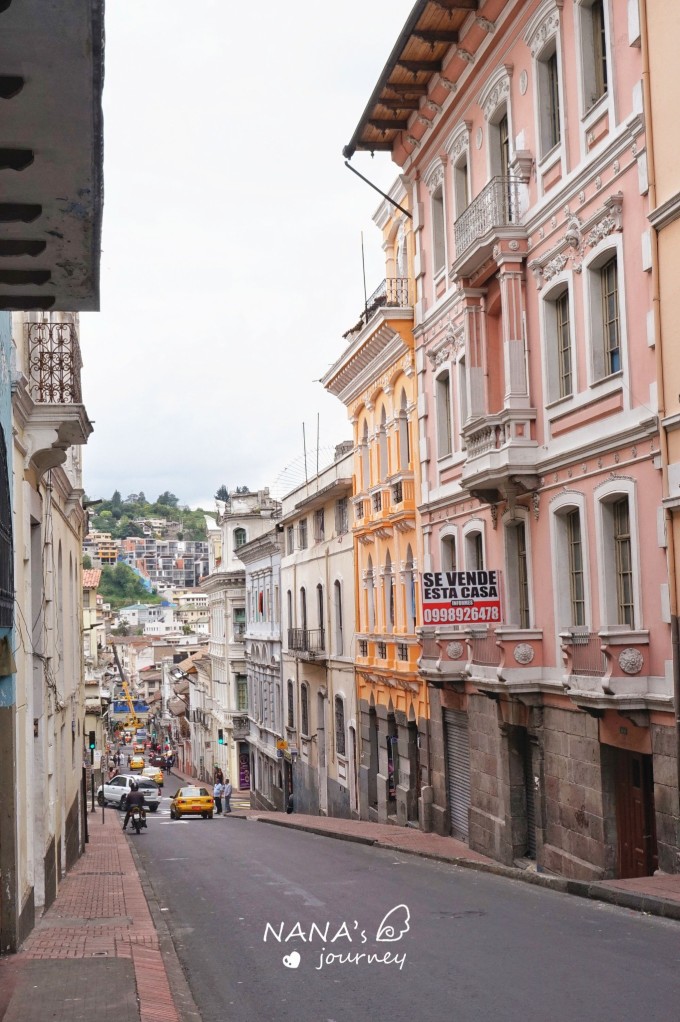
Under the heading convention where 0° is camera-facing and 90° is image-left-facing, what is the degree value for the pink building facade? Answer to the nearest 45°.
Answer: approximately 45°

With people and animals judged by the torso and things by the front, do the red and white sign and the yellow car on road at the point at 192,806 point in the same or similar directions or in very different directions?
very different directions

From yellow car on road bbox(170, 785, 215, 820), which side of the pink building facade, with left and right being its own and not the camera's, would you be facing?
right

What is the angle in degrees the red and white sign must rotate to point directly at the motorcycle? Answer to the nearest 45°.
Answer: approximately 135° to its right
